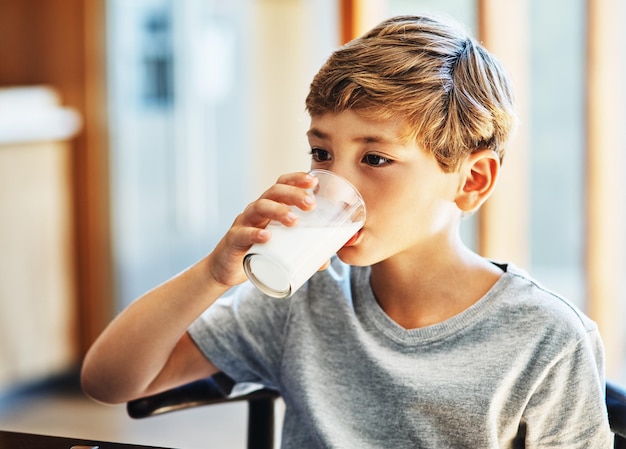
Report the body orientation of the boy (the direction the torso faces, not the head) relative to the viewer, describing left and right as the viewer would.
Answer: facing the viewer and to the left of the viewer

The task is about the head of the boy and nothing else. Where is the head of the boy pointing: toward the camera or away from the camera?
toward the camera
